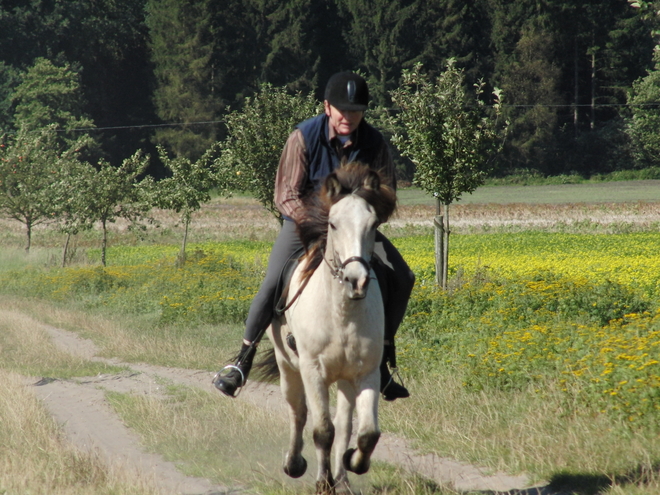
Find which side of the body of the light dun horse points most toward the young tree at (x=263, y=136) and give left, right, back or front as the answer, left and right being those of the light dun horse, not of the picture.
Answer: back

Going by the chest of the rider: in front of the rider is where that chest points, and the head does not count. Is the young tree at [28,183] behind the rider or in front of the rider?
behind

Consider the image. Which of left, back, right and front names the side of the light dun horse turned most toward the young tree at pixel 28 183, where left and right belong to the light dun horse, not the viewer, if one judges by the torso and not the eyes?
back

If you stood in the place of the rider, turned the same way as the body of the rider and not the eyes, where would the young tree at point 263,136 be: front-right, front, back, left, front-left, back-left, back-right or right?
back

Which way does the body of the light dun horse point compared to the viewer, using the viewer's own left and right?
facing the viewer

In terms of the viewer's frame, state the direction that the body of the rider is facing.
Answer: toward the camera

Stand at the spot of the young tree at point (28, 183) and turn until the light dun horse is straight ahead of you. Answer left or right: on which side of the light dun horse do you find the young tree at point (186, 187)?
left

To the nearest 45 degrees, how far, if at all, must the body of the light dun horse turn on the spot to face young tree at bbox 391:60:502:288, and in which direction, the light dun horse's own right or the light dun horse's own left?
approximately 180°

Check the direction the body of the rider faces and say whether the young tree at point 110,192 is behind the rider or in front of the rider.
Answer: behind

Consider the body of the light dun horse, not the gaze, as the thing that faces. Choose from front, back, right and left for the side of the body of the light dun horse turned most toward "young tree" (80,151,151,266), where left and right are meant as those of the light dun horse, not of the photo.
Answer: back

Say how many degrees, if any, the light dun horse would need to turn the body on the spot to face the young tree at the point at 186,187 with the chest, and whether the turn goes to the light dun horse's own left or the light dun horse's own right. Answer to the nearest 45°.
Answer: approximately 180°

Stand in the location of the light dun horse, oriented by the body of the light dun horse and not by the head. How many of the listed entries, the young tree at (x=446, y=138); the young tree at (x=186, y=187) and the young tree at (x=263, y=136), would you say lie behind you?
3
